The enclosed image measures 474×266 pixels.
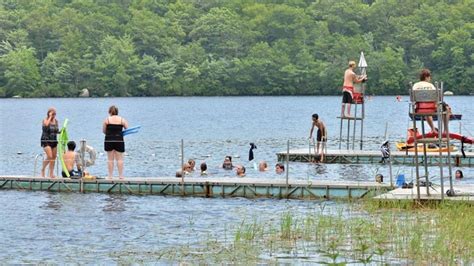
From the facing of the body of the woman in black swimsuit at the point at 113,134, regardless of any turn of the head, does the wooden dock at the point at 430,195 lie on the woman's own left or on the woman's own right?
on the woman's own right

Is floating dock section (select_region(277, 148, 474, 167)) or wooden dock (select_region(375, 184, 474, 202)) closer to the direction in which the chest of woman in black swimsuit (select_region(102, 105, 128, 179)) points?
the floating dock section

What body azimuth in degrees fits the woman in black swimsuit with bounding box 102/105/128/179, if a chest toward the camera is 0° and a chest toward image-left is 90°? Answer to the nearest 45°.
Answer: approximately 180°
